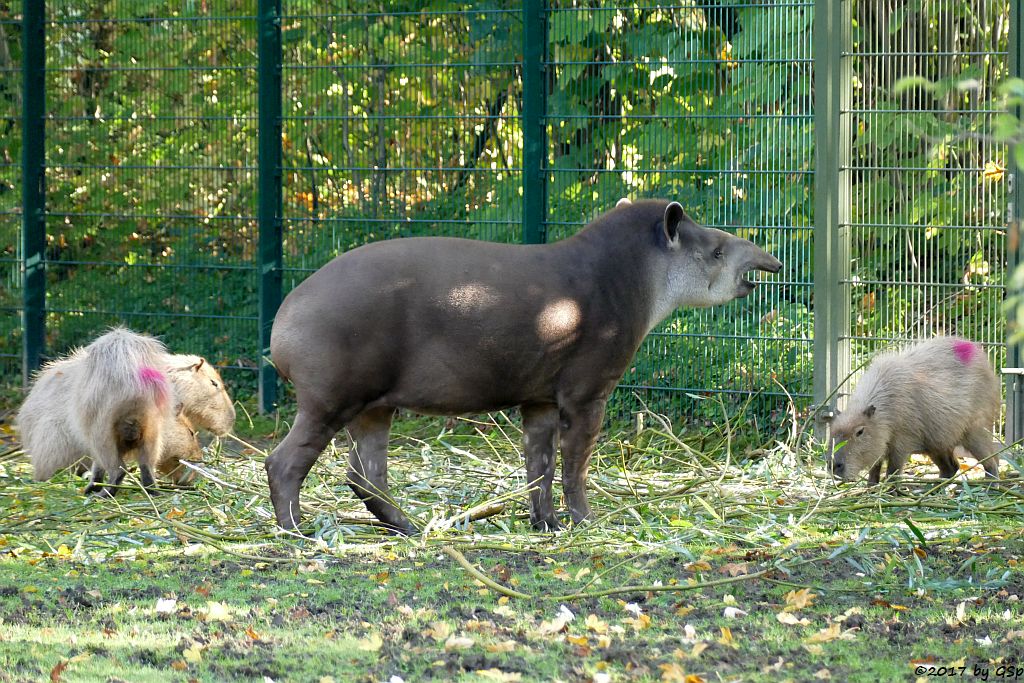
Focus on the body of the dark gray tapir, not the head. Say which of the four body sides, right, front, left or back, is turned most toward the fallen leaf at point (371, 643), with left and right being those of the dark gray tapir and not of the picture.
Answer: right

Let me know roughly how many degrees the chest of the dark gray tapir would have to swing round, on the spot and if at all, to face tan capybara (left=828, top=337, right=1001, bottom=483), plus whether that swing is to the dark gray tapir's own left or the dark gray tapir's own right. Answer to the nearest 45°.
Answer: approximately 45° to the dark gray tapir's own left

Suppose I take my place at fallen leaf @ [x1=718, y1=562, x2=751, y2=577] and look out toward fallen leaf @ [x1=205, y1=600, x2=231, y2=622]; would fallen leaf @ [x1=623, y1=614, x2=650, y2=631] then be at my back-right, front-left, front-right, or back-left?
front-left

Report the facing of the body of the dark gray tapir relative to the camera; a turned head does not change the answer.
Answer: to the viewer's right

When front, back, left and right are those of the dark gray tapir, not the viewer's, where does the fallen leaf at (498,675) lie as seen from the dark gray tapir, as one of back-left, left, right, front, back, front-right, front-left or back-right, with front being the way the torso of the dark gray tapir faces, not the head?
right

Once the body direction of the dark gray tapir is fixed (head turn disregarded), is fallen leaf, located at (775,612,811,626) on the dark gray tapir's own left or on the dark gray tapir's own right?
on the dark gray tapir's own right

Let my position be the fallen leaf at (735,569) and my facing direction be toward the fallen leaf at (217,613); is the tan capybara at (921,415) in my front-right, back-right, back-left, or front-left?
back-right

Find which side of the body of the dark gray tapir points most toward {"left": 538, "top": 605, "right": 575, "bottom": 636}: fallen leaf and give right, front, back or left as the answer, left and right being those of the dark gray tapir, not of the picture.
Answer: right

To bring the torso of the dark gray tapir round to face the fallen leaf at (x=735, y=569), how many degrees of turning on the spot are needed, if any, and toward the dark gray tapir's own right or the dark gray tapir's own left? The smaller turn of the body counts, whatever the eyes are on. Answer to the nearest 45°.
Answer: approximately 45° to the dark gray tapir's own right
